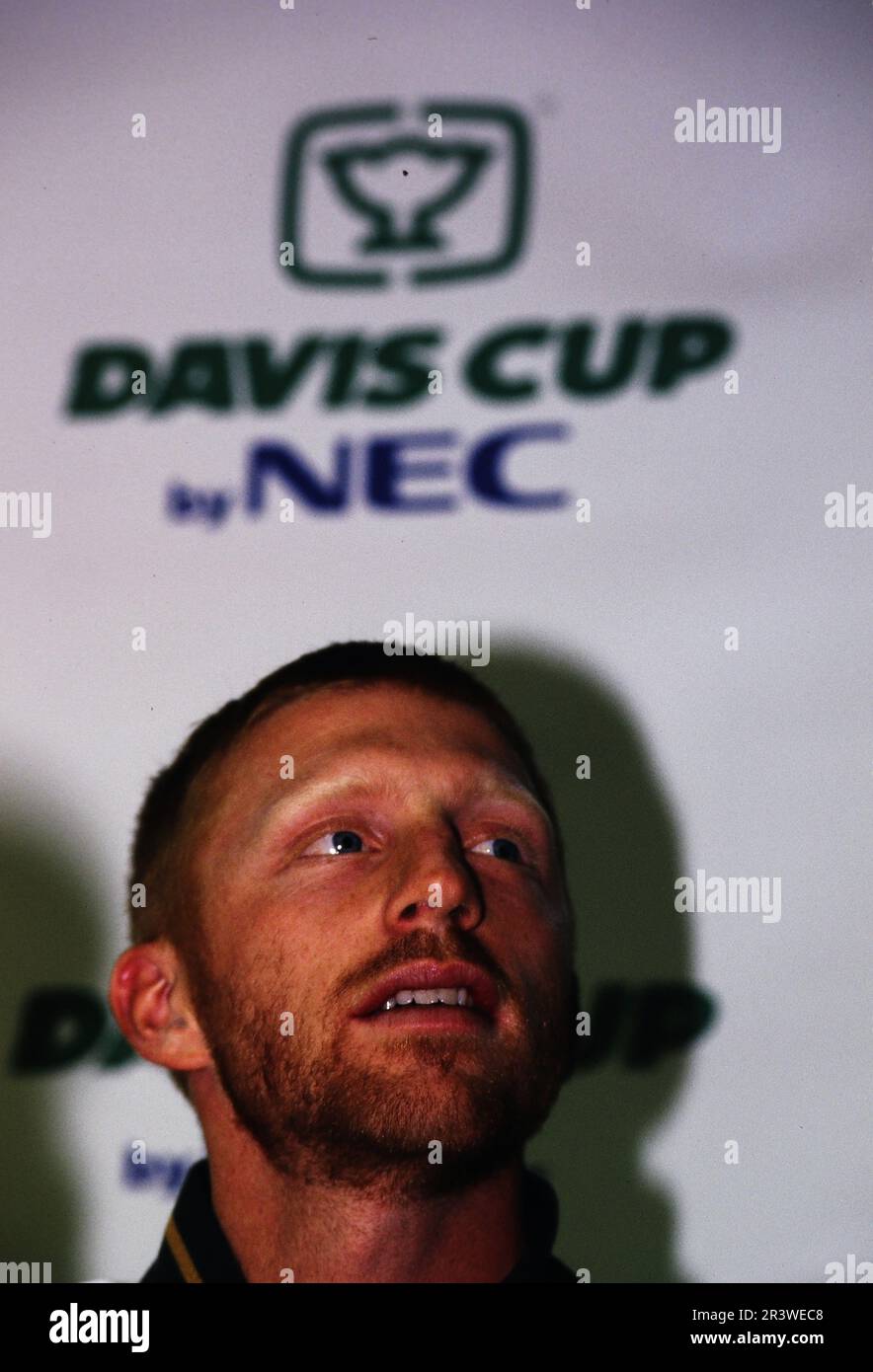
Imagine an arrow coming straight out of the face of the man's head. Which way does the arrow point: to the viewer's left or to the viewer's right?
to the viewer's right
